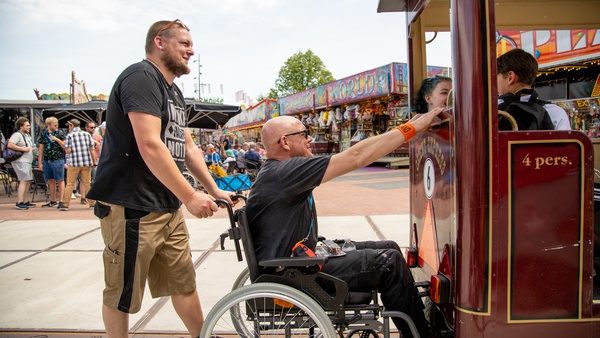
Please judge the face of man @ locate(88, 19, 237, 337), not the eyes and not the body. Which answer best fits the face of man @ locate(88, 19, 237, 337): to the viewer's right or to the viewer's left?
to the viewer's right

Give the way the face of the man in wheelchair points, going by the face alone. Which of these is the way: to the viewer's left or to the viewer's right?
to the viewer's right

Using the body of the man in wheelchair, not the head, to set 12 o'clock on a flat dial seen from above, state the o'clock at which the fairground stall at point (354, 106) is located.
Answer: The fairground stall is roughly at 9 o'clock from the man in wheelchair.

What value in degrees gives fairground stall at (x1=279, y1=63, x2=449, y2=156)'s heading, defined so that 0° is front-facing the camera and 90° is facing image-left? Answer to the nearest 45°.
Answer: approximately 45°

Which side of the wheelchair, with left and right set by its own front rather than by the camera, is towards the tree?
left

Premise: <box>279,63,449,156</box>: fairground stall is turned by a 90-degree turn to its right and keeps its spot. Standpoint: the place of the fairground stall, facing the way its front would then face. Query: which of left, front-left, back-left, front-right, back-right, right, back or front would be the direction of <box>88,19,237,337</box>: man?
back-left

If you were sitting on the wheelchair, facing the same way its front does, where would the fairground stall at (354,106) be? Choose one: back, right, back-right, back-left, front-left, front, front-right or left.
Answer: left

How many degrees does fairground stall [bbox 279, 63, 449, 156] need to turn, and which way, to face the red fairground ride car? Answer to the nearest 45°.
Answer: approximately 45° to its left

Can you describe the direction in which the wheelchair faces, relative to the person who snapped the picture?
facing to the right of the viewer

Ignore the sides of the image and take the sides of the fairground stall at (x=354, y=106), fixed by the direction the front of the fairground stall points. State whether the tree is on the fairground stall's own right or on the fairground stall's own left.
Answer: on the fairground stall's own right

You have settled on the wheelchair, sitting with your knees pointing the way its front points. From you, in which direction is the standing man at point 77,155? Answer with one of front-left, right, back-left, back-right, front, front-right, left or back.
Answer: back-left
